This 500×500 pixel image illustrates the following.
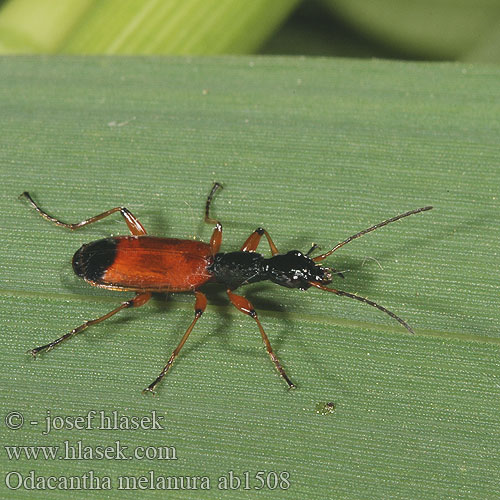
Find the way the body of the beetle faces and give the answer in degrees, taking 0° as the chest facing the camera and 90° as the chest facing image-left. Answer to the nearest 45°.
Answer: approximately 270°
